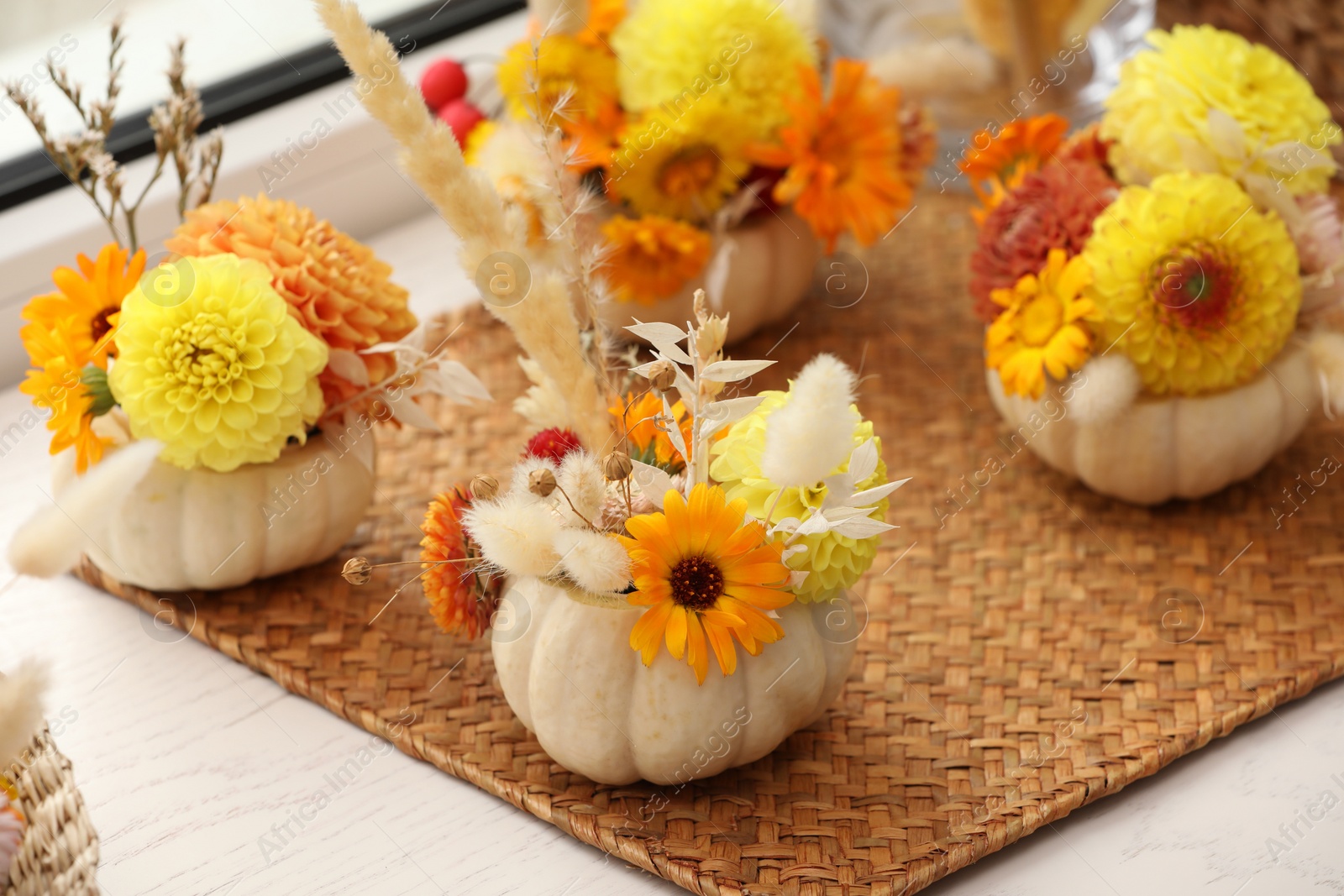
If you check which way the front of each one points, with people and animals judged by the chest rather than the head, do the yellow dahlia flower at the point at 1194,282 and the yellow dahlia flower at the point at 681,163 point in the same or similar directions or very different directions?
same or similar directions

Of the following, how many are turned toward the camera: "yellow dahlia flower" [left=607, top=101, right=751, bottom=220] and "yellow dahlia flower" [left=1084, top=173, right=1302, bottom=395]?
2

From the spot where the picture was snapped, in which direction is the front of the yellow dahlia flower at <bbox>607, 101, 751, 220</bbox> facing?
facing the viewer

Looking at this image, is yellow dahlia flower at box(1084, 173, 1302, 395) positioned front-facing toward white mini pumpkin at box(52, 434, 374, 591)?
no

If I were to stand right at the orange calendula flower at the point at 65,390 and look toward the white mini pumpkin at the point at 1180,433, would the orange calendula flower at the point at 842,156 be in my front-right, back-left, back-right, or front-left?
front-left
